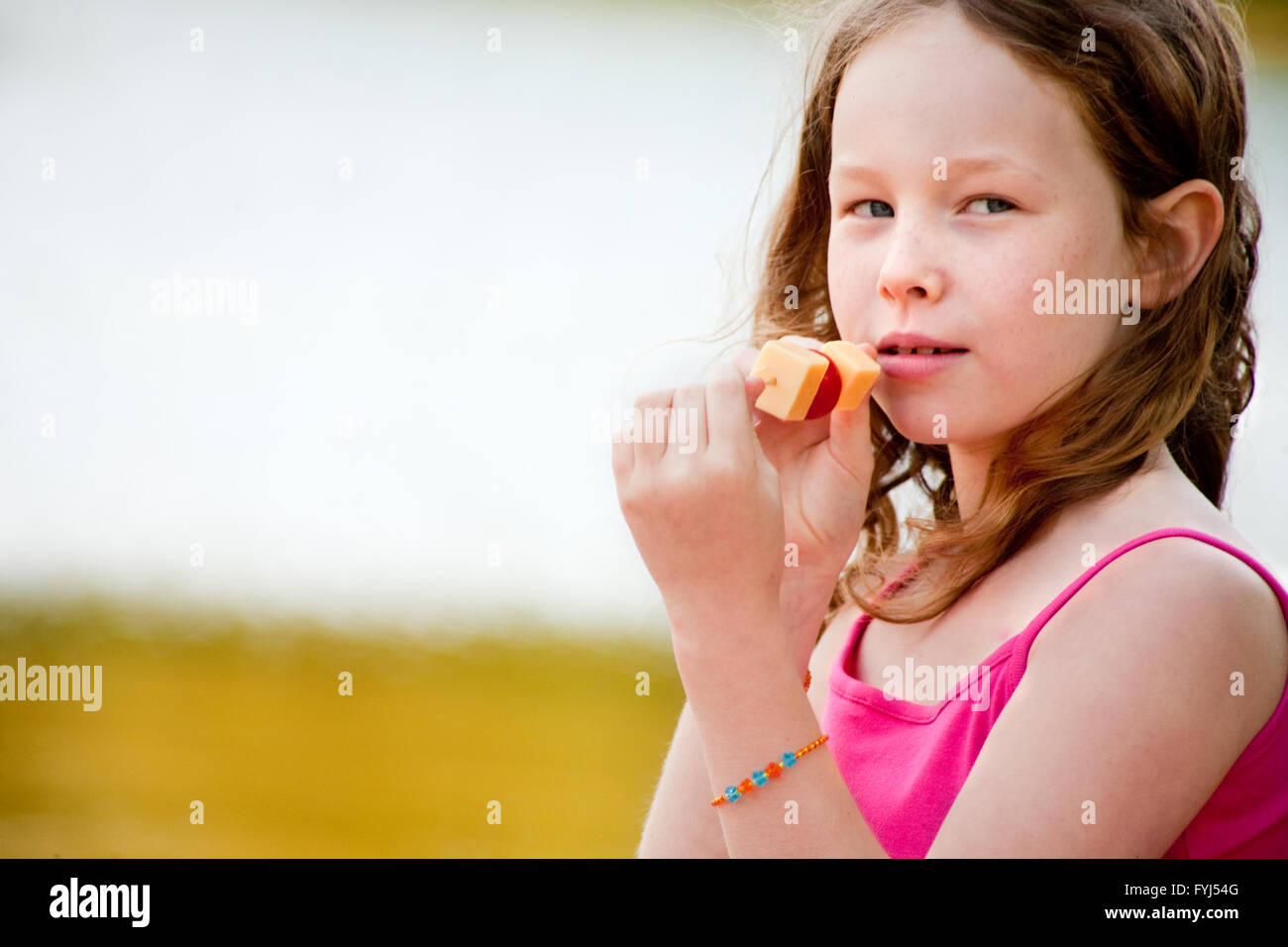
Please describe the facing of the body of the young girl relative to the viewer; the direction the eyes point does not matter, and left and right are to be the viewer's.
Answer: facing the viewer and to the left of the viewer
